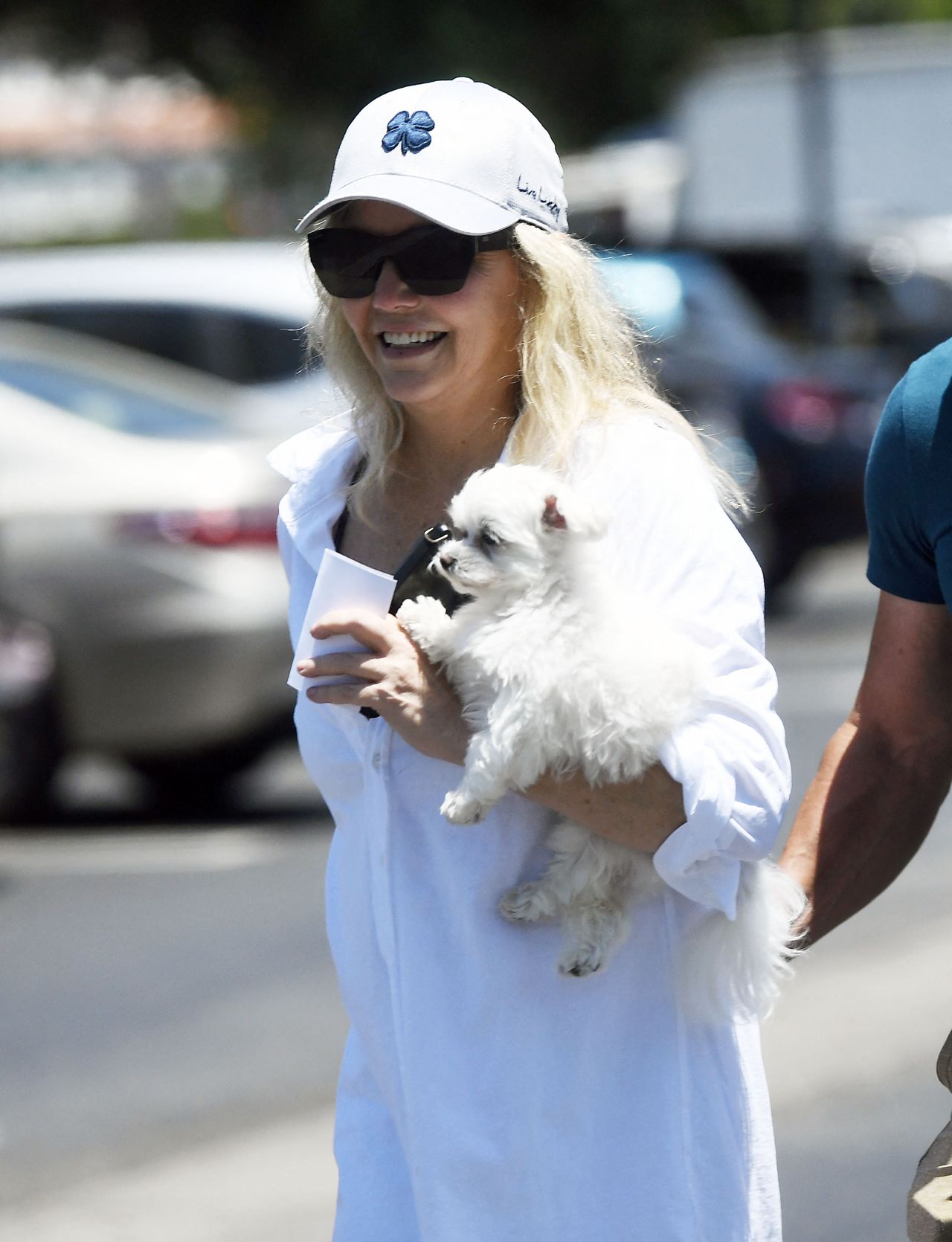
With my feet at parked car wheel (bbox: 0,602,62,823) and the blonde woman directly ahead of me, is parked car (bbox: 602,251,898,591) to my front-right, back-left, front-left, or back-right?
back-left

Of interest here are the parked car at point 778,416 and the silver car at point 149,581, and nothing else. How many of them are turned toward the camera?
0

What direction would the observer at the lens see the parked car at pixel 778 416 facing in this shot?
facing away from the viewer and to the left of the viewer

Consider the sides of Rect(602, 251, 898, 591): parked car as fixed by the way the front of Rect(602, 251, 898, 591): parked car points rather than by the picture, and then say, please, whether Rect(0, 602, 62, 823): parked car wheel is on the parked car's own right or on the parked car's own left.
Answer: on the parked car's own left

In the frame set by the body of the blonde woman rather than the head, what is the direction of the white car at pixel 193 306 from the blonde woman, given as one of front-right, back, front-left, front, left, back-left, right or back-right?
back-right

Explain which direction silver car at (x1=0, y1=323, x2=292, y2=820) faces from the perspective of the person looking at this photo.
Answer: facing away from the viewer and to the left of the viewer

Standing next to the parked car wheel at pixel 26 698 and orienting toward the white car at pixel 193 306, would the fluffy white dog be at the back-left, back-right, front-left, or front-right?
back-right

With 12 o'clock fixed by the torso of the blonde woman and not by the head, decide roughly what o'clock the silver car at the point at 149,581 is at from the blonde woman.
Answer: The silver car is roughly at 4 o'clock from the blonde woman.

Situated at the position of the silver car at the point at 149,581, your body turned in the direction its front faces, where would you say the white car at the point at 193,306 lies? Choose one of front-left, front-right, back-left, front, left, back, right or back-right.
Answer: front-right
